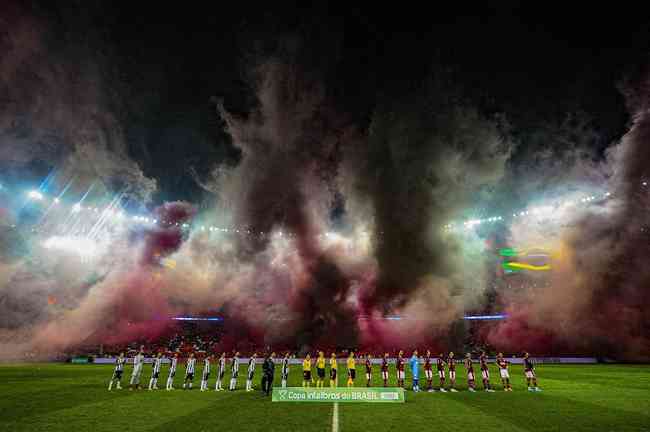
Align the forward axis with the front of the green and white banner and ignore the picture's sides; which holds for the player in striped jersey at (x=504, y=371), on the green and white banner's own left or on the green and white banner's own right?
on the green and white banner's own left

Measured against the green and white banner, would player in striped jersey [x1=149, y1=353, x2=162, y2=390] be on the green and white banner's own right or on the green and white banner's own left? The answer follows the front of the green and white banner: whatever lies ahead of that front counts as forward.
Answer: on the green and white banner's own right

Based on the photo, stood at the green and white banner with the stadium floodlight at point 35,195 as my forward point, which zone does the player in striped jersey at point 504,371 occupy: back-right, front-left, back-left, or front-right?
back-right

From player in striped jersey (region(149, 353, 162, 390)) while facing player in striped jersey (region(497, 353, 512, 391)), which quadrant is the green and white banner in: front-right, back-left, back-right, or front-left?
front-right

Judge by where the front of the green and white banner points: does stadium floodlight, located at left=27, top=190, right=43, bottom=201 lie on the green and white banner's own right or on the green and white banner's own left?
on the green and white banner's own right

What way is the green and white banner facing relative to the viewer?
toward the camera
